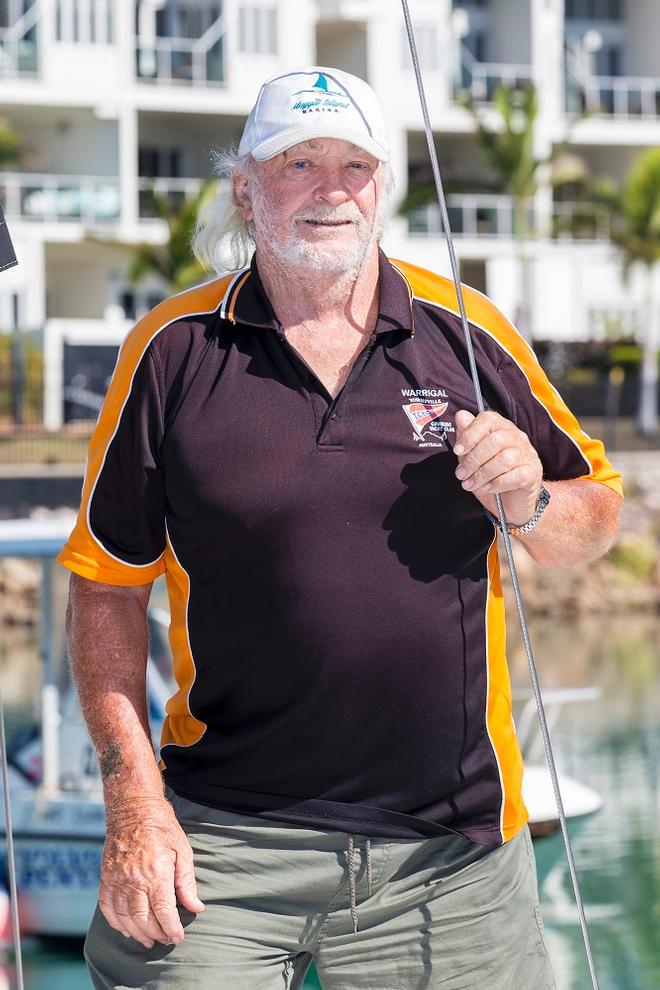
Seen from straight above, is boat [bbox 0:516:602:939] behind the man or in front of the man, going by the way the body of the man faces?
behind

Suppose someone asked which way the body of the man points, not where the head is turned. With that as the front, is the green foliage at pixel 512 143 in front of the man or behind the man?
behind

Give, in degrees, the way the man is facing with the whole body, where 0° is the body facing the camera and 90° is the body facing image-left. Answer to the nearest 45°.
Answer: approximately 0°

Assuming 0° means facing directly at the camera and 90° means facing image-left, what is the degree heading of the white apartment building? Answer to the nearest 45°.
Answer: approximately 0°

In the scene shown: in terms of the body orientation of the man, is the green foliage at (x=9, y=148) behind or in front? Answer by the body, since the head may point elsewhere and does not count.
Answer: behind

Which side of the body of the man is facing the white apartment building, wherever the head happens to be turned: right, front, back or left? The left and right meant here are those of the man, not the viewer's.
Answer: back

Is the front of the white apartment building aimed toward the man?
yes

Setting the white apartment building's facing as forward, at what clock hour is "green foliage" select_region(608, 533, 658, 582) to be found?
The green foliage is roughly at 11 o'clock from the white apartment building.

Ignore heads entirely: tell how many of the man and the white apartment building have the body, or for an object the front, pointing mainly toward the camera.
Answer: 2

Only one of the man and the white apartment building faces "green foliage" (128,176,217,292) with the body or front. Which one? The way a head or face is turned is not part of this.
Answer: the white apartment building

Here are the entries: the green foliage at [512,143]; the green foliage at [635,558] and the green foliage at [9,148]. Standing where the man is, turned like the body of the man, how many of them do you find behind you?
3
